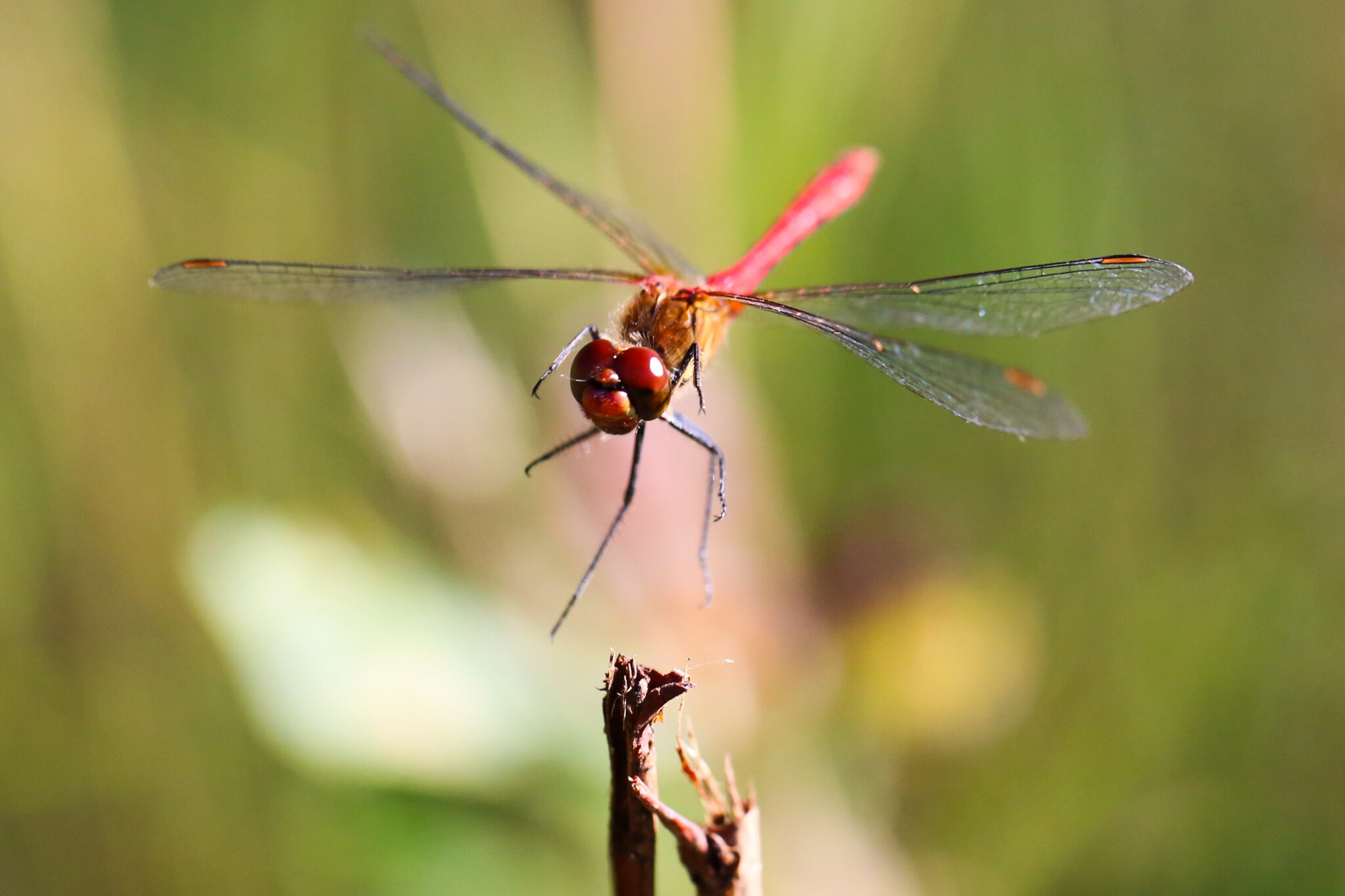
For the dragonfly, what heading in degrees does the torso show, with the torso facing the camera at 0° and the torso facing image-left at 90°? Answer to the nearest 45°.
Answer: approximately 45°
